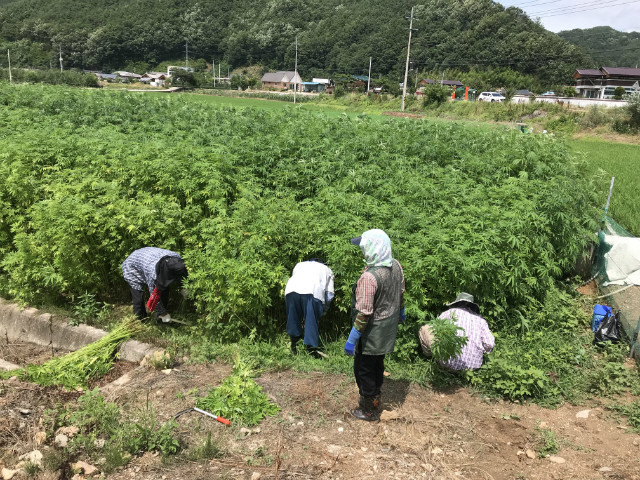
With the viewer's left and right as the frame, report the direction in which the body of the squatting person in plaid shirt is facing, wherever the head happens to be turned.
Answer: facing away from the viewer and to the left of the viewer

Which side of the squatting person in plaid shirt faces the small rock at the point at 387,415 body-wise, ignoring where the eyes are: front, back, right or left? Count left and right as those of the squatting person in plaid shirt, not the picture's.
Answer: left

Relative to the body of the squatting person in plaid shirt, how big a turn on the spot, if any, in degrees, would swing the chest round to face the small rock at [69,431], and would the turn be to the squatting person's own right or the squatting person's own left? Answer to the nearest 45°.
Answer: approximately 90° to the squatting person's own left

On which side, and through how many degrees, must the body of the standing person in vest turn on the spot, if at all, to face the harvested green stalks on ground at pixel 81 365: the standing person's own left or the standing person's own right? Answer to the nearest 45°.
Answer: approximately 45° to the standing person's own left

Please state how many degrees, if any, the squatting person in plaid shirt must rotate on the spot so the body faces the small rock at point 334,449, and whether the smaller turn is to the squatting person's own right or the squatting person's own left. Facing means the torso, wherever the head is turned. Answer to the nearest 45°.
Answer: approximately 90° to the squatting person's own left

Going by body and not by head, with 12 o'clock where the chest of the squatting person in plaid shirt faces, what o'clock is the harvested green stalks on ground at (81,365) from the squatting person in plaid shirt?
The harvested green stalks on ground is roughly at 10 o'clock from the squatting person in plaid shirt.

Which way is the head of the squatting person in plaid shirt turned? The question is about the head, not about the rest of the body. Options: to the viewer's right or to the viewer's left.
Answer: to the viewer's left

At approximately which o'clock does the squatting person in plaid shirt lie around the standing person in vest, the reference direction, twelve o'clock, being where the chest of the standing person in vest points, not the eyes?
The squatting person in plaid shirt is roughly at 3 o'clock from the standing person in vest.

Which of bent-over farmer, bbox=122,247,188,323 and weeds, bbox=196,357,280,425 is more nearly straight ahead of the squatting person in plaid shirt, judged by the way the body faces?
the bent-over farmer

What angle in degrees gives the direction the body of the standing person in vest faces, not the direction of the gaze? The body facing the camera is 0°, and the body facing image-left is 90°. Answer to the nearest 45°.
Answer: approximately 135°
